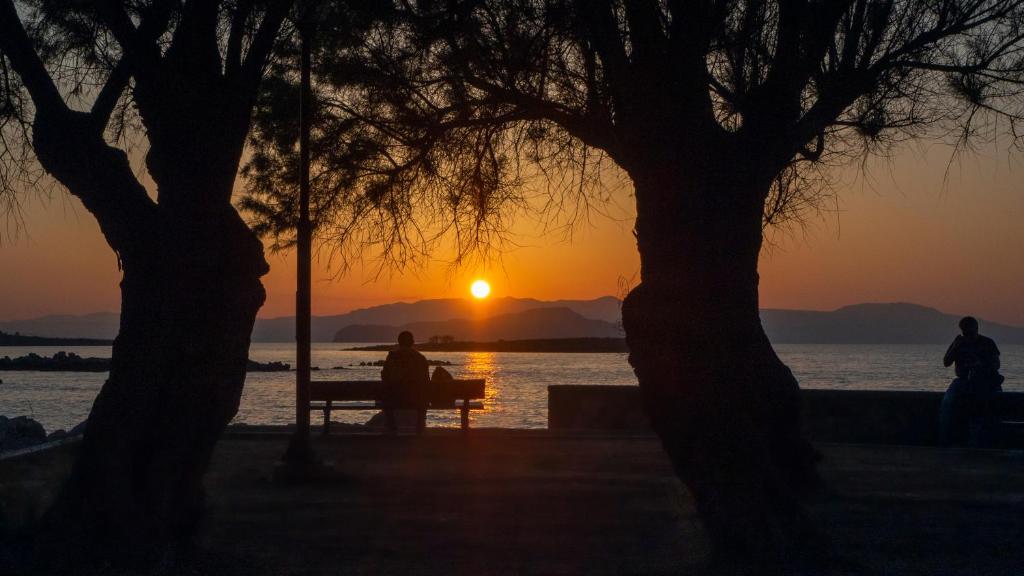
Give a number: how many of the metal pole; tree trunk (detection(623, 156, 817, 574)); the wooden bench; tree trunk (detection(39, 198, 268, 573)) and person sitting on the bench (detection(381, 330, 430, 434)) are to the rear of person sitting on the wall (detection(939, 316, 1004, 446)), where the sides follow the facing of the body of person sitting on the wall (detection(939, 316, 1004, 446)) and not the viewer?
0

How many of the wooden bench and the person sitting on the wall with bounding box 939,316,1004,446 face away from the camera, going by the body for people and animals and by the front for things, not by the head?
1

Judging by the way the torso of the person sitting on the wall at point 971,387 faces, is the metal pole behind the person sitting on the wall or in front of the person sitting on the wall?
in front

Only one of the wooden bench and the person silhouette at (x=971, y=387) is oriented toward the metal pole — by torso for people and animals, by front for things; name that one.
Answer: the person silhouette

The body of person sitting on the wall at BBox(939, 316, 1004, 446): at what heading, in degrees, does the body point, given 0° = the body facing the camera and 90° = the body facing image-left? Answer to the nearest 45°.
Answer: approximately 45°

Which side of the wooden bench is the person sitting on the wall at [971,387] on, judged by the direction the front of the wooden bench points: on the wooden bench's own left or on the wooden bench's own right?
on the wooden bench's own right

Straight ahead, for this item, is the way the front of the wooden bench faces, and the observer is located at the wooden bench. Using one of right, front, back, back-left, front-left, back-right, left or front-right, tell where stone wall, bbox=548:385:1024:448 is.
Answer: right

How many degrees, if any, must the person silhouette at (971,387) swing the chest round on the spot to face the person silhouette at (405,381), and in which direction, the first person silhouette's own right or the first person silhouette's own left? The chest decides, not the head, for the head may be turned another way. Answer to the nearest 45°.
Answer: approximately 45° to the first person silhouette's own right

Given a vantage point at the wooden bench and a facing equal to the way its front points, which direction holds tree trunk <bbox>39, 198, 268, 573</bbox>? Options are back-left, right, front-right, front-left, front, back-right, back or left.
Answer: back

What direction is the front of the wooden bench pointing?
away from the camera

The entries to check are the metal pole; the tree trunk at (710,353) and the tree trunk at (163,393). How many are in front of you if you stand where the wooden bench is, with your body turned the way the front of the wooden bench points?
0

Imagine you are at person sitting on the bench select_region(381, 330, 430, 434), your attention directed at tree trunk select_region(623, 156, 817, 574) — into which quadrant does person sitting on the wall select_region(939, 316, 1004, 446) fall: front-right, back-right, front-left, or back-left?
front-left

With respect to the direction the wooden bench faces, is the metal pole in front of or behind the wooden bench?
behind
